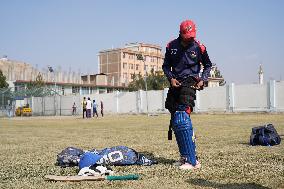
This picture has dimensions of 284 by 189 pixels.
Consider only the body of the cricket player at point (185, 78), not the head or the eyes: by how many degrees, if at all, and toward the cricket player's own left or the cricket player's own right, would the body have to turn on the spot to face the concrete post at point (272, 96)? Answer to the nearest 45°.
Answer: approximately 180°

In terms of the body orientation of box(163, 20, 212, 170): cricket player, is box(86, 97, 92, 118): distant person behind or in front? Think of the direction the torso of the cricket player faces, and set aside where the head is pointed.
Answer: behind

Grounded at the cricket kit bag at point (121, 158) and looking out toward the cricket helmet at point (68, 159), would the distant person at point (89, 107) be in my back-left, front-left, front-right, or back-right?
front-right

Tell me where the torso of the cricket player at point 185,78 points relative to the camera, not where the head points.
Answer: toward the camera

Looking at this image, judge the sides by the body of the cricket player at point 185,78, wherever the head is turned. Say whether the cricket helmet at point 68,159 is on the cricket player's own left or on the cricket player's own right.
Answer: on the cricket player's own right

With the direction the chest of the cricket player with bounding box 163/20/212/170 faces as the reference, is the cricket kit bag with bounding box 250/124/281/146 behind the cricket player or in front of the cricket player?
behind

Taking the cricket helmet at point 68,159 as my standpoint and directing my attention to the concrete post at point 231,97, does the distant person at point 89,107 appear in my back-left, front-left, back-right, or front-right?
front-left

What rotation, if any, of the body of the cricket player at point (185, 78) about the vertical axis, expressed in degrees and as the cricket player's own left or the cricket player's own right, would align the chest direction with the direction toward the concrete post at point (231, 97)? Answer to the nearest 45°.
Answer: approximately 180°

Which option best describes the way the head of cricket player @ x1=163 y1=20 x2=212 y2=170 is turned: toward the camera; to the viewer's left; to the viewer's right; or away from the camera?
toward the camera
